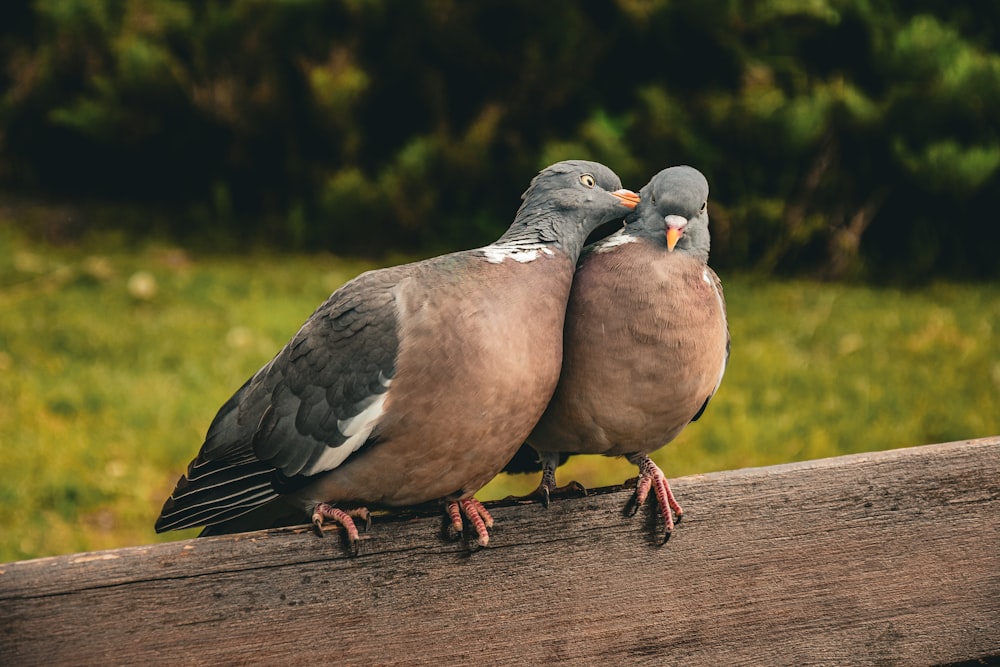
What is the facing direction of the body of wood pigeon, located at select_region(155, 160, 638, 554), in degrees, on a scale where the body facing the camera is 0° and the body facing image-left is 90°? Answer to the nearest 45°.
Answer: approximately 315°
